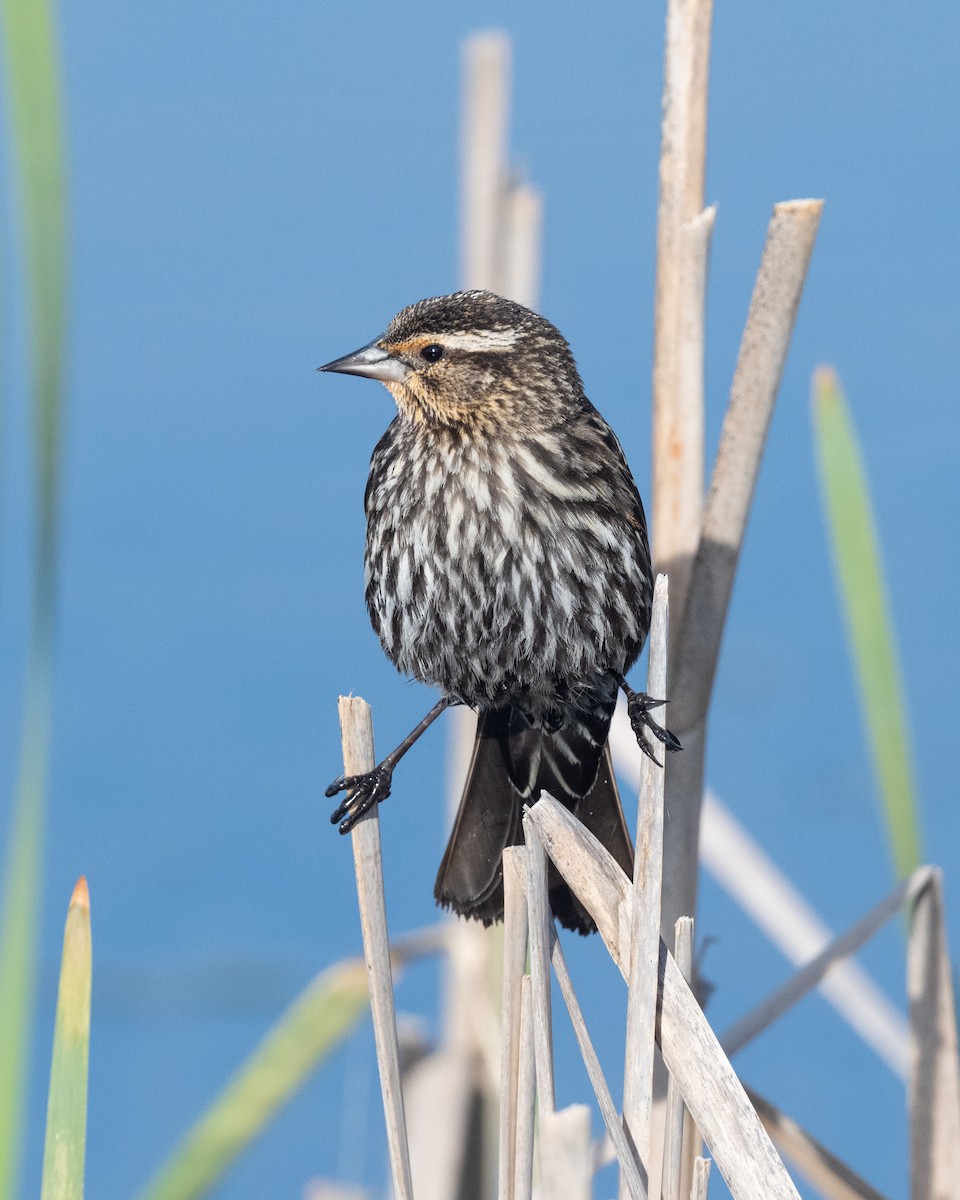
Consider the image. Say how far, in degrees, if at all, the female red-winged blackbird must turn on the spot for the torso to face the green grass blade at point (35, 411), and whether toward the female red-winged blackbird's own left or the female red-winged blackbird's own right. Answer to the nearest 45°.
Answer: approximately 45° to the female red-winged blackbird's own right

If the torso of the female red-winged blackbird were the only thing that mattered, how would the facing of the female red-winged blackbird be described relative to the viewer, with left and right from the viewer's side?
facing the viewer
